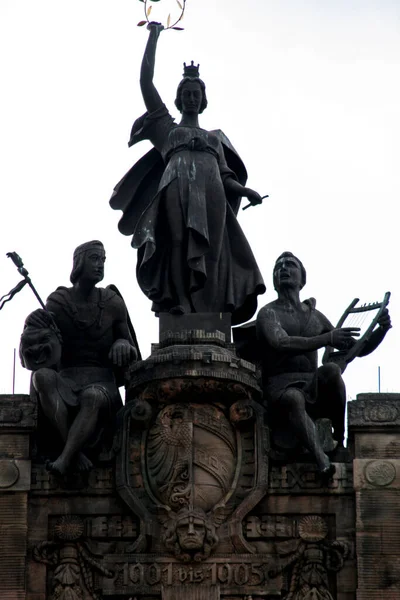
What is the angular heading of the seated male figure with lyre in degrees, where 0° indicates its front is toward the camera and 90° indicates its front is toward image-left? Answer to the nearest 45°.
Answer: approximately 315°

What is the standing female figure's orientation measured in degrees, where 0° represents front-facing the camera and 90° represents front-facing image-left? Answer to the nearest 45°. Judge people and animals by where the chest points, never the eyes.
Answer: approximately 0°
